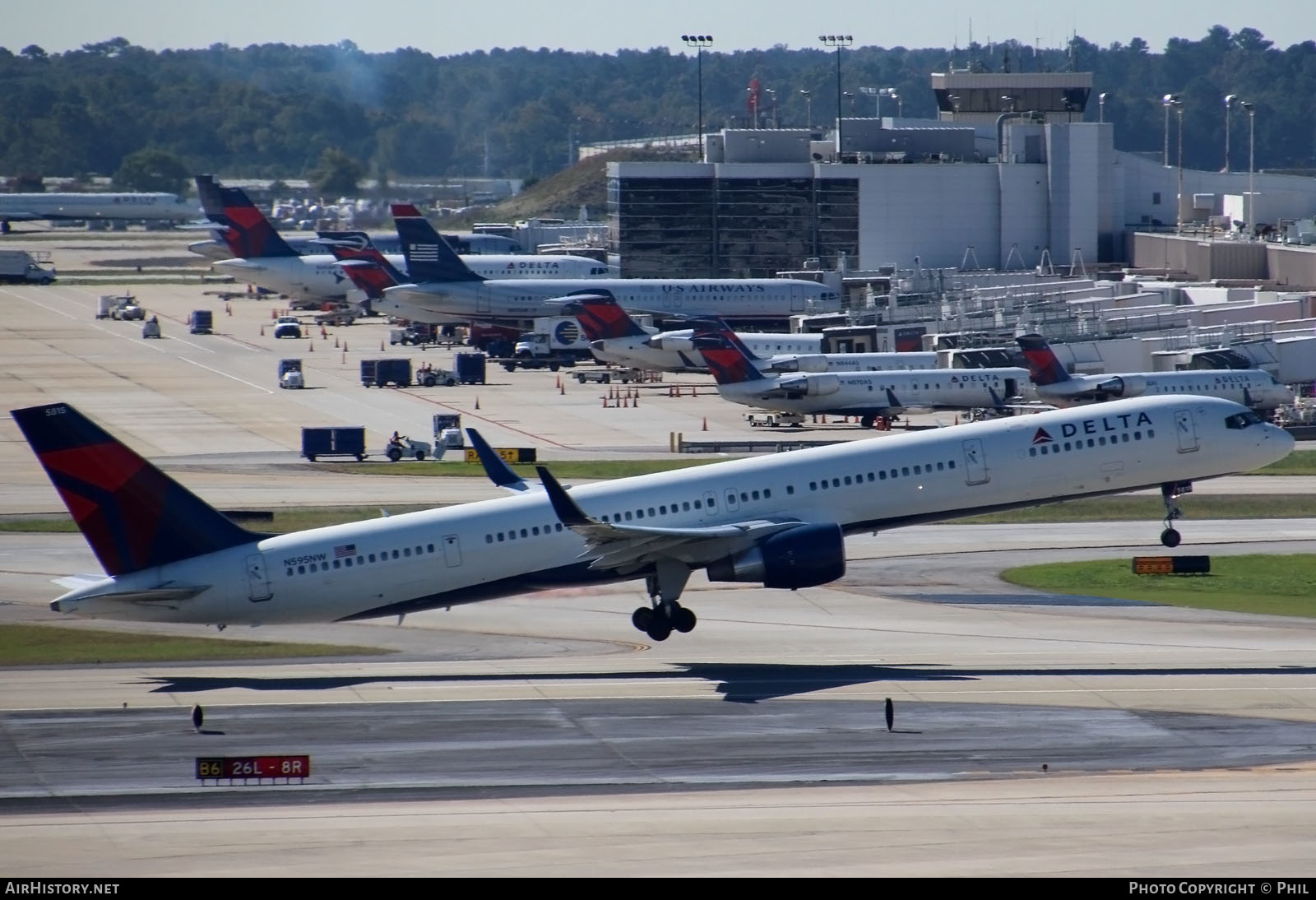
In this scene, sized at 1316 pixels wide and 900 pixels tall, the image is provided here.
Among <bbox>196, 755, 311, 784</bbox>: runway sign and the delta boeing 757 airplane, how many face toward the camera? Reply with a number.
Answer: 1

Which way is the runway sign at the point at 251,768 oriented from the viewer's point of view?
toward the camera

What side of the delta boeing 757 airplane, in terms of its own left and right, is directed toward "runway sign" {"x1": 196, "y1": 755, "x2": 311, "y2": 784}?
right

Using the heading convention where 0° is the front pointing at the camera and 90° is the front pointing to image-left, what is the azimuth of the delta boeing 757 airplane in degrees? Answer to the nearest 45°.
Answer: approximately 270°

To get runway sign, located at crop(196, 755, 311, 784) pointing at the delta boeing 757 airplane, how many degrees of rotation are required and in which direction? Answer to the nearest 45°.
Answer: approximately 135° to its left

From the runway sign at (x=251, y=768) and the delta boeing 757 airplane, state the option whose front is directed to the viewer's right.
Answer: the delta boeing 757 airplane

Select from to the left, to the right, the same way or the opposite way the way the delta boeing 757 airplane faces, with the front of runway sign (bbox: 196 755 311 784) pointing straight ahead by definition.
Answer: to the left
